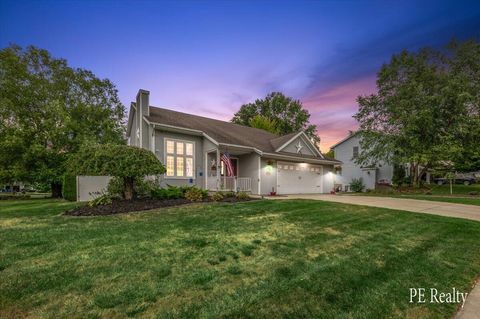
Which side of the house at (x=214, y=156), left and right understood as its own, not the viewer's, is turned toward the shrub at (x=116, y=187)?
right

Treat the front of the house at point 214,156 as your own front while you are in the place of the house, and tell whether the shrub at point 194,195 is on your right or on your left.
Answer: on your right

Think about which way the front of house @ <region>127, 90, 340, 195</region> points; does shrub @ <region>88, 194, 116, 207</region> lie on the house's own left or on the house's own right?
on the house's own right

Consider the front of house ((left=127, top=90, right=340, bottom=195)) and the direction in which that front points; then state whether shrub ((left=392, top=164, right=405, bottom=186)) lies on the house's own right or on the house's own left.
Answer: on the house's own left

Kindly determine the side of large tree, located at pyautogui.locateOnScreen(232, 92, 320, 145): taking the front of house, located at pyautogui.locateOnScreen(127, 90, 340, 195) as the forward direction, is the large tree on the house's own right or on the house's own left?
on the house's own left

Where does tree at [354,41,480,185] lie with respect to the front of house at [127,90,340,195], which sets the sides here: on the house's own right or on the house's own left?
on the house's own left

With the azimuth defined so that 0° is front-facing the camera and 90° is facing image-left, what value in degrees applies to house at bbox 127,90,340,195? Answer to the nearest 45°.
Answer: approximately 315°

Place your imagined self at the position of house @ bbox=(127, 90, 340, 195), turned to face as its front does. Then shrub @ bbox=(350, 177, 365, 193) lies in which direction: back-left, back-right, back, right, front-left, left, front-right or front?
left
